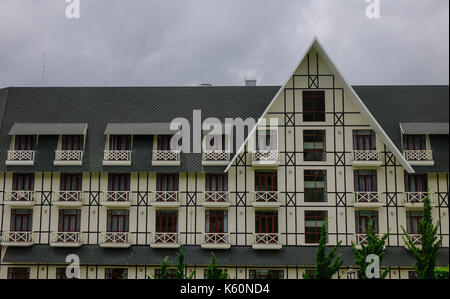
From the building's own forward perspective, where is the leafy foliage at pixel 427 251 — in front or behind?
in front

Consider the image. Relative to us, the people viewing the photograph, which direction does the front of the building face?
facing the viewer

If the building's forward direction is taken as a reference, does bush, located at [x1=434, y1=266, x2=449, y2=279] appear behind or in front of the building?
in front
